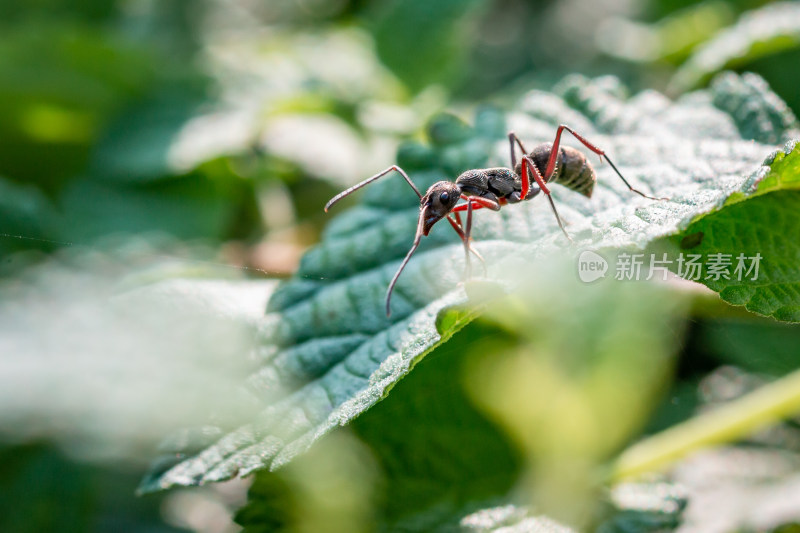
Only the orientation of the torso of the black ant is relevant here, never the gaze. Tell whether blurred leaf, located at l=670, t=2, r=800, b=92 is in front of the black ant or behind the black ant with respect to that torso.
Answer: behind

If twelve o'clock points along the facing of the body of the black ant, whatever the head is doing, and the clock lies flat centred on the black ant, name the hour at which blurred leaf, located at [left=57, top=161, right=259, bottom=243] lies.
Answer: The blurred leaf is roughly at 1 o'clock from the black ant.

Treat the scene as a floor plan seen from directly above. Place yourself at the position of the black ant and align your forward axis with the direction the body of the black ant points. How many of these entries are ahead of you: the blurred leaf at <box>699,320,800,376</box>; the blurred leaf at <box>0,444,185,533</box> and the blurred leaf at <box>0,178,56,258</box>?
2

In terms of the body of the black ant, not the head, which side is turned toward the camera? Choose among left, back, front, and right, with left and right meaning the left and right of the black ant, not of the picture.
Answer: left

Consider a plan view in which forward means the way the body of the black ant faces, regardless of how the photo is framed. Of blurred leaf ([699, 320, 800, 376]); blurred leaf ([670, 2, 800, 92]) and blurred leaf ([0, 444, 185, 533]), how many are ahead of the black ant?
1

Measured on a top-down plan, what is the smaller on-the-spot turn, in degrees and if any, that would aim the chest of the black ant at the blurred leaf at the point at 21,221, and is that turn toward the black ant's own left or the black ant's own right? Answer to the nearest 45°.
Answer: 0° — it already faces it

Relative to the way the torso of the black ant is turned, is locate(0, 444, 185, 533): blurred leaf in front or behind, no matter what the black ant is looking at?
in front

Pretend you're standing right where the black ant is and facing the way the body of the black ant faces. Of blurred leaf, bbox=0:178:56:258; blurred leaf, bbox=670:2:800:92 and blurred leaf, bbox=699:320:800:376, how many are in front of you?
1
